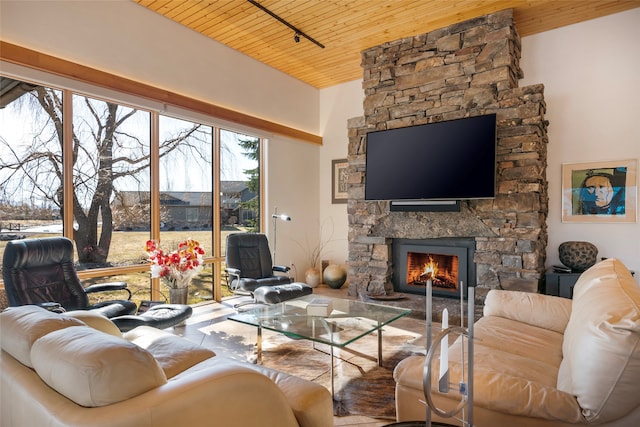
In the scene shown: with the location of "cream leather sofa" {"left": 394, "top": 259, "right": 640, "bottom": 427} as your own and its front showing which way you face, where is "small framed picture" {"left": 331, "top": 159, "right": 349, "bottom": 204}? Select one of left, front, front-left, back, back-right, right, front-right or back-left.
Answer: front-right

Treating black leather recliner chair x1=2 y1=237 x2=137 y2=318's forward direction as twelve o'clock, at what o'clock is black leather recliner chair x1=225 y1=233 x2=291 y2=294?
black leather recliner chair x1=225 y1=233 x2=291 y2=294 is roughly at 10 o'clock from black leather recliner chair x1=2 y1=237 x2=137 y2=318.

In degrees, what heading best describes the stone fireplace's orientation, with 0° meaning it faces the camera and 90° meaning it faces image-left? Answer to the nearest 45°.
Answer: approximately 45°

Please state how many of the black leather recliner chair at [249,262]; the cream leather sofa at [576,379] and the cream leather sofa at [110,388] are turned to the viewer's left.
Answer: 1

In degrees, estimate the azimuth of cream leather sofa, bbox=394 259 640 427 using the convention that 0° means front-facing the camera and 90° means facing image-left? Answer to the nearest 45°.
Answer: approximately 90°

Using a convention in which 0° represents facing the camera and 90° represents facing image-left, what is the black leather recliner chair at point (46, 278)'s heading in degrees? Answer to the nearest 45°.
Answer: approximately 315°

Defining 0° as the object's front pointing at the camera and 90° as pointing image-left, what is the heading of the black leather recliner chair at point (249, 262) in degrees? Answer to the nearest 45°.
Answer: approximately 315°
